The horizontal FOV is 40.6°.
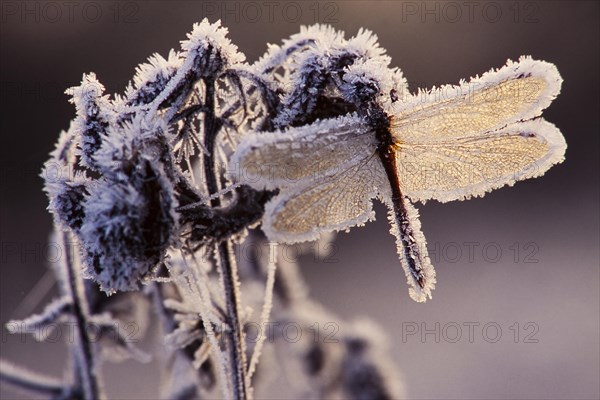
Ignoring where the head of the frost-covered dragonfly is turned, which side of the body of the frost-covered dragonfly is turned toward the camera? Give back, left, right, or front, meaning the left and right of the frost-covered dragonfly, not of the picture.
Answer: back
